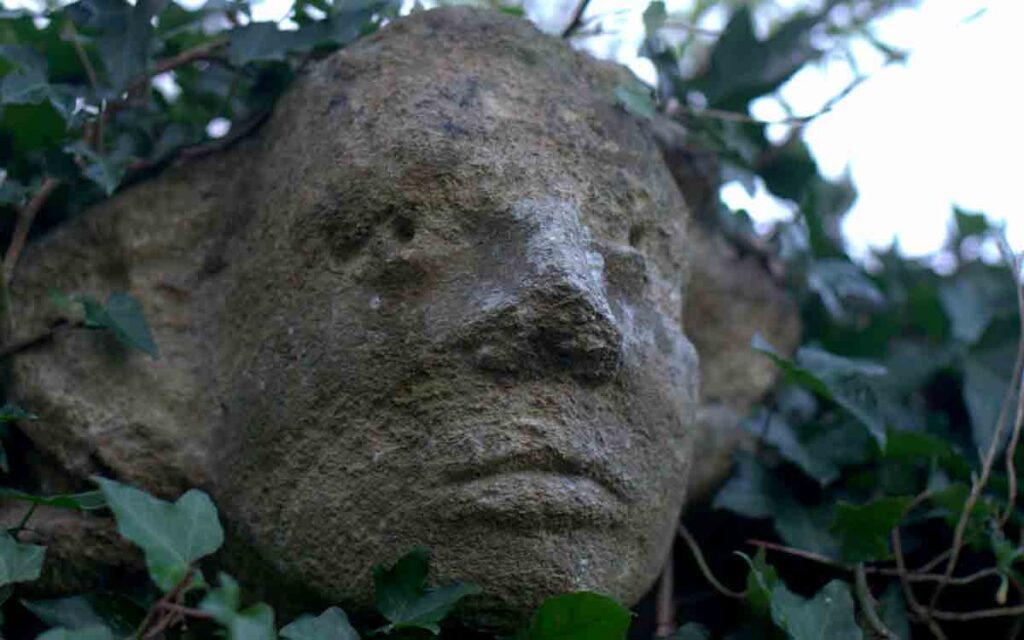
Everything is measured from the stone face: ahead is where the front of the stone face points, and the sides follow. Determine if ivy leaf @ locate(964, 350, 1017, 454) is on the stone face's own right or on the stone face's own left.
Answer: on the stone face's own left

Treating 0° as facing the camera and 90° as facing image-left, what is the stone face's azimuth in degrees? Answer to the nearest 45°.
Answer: approximately 315°

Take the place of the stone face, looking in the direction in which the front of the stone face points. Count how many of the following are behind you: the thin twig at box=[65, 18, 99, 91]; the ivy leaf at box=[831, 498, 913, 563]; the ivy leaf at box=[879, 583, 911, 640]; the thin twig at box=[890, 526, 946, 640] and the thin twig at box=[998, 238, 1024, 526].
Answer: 1

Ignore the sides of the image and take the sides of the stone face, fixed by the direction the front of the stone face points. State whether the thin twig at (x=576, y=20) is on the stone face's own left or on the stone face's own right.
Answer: on the stone face's own left

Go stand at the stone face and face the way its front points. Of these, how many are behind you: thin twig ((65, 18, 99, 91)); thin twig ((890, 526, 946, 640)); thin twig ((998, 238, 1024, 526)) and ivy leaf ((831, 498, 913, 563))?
1

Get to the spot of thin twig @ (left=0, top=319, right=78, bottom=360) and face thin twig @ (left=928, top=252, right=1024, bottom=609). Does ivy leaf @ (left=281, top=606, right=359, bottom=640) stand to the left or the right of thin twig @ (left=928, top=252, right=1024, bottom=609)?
right

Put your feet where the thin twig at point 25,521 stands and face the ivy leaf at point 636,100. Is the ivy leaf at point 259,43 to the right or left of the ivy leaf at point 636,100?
left
